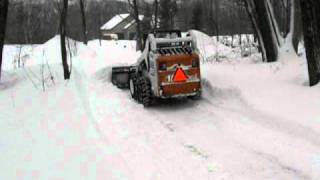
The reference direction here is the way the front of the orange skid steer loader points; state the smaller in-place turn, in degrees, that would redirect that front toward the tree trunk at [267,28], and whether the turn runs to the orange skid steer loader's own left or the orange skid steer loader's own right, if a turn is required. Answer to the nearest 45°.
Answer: approximately 90° to the orange skid steer loader's own right

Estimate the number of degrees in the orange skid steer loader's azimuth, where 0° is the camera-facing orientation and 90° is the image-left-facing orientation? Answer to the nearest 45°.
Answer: approximately 135°

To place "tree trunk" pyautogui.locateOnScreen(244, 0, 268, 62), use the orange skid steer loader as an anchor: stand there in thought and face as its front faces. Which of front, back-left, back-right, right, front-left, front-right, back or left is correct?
right

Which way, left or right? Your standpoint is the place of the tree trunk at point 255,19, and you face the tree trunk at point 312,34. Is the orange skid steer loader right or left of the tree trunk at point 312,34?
right

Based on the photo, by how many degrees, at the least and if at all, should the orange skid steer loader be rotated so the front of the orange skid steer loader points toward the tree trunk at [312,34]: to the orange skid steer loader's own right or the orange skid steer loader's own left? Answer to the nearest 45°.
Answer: approximately 135° to the orange skid steer loader's own right
